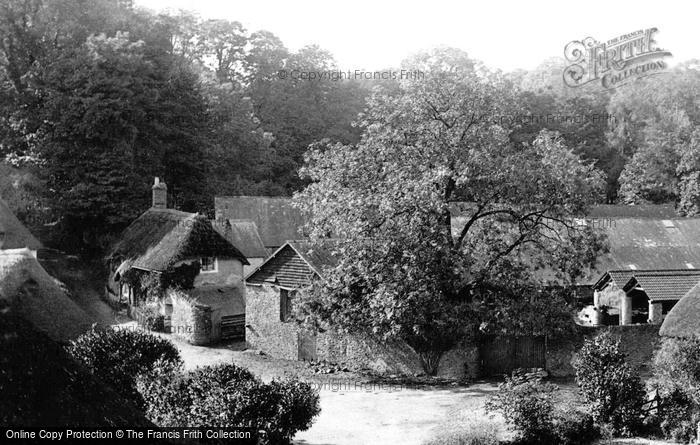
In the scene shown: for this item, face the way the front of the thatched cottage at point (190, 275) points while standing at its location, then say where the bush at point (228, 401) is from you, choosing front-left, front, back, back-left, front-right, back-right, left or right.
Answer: front-left

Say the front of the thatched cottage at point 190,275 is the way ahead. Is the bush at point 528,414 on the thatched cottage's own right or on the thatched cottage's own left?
on the thatched cottage's own left

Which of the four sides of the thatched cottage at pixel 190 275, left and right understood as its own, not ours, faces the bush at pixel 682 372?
left

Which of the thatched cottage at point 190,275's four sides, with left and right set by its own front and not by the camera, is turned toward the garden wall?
left

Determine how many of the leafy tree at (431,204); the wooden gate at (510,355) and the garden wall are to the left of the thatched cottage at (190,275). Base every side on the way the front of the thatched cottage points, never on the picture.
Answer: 3

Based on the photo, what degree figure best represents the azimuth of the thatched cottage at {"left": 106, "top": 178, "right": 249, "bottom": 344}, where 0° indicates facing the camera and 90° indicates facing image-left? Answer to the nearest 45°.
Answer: approximately 45°

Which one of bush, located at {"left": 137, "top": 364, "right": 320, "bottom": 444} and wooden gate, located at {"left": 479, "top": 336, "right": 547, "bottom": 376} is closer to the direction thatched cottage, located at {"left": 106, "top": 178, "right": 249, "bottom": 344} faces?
the bush
